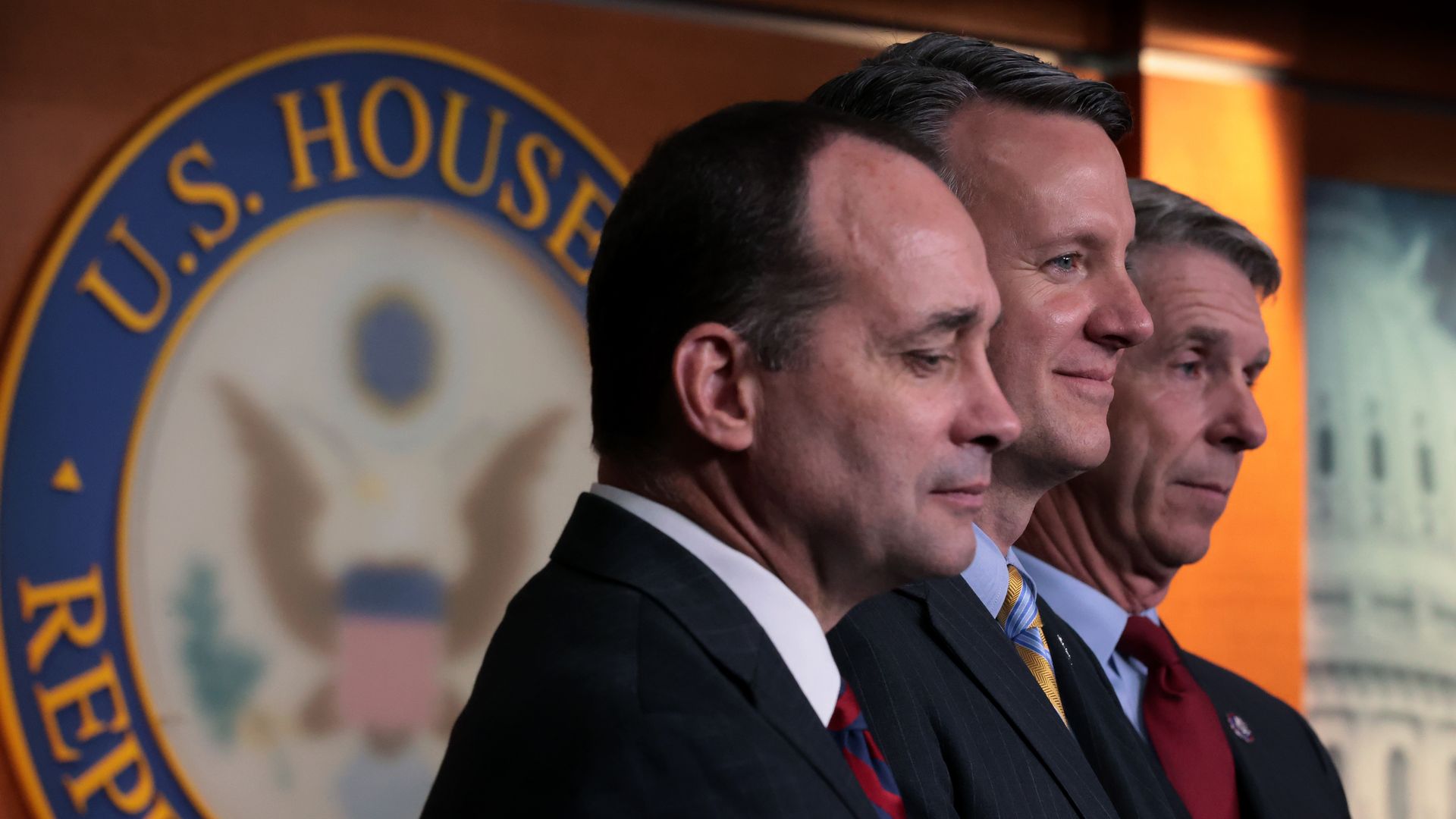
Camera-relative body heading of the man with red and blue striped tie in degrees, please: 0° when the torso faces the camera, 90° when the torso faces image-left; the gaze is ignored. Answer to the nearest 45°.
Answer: approximately 270°

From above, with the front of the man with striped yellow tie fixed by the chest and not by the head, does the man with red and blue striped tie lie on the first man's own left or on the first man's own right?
on the first man's own right

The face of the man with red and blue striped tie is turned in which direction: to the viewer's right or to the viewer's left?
to the viewer's right

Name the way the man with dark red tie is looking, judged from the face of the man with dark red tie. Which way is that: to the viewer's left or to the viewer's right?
to the viewer's right

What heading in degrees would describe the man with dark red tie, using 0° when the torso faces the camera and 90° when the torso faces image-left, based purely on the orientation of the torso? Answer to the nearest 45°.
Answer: approximately 315°

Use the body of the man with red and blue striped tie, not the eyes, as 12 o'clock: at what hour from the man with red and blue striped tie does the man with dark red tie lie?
The man with dark red tie is roughly at 10 o'clock from the man with red and blue striped tie.

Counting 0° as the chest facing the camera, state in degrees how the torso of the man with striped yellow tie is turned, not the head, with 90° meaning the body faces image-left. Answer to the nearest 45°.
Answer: approximately 315°

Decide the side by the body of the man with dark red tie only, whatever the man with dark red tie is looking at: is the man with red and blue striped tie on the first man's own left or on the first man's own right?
on the first man's own right

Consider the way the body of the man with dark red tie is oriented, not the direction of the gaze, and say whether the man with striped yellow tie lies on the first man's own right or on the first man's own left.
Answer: on the first man's own right
